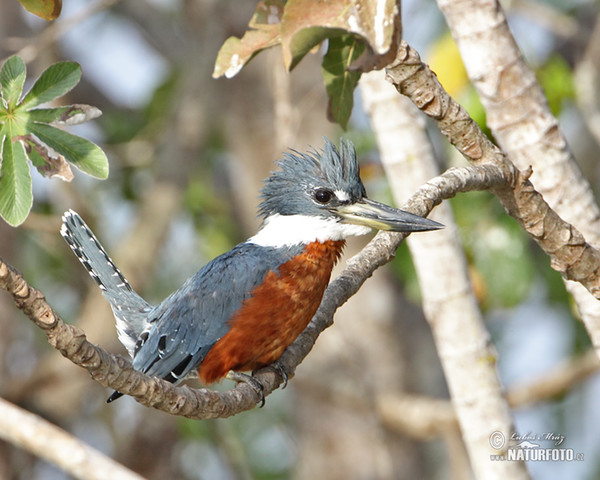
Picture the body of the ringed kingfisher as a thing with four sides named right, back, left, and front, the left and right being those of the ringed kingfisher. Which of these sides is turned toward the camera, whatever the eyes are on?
right

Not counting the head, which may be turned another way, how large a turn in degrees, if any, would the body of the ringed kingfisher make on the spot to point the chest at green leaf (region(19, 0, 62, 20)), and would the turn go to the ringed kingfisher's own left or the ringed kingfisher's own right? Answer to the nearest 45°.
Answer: approximately 135° to the ringed kingfisher's own right
